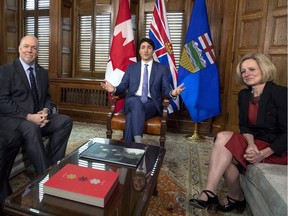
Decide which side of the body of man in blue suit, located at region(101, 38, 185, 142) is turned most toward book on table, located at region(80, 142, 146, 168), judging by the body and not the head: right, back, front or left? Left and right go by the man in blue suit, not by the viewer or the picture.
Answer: front

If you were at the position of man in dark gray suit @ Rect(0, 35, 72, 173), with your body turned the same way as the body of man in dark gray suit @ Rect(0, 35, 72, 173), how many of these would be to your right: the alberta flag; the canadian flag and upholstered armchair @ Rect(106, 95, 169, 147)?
0

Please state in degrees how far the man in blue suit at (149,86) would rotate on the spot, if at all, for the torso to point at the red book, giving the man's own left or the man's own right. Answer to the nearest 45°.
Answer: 0° — they already face it

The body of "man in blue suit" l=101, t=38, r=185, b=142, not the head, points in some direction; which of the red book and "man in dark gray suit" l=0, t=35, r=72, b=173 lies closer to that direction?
the red book

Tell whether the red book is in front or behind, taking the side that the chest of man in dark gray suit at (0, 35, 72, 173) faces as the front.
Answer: in front

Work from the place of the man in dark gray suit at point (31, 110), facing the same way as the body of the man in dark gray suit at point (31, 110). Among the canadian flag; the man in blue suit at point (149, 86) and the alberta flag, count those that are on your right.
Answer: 0

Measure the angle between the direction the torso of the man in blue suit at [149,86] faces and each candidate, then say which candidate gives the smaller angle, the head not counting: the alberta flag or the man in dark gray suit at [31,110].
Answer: the man in dark gray suit

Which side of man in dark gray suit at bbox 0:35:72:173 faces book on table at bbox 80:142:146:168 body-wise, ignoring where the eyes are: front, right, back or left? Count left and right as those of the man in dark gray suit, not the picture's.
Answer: front

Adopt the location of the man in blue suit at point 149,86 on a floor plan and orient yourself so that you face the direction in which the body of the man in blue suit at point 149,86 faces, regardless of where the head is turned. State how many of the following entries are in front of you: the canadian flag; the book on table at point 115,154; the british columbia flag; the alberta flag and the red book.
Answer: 2

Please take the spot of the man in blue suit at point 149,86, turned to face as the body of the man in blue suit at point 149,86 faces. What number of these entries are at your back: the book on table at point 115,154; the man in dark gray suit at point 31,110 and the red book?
0

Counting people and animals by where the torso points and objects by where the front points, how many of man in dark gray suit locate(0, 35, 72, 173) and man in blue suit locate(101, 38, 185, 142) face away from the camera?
0

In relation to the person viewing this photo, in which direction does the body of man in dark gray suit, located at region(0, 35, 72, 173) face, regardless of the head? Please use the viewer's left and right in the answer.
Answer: facing the viewer and to the right of the viewer

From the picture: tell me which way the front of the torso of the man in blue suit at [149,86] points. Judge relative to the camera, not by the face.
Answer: toward the camera

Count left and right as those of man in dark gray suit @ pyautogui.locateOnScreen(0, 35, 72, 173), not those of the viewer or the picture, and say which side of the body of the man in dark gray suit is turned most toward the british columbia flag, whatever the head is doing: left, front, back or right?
left

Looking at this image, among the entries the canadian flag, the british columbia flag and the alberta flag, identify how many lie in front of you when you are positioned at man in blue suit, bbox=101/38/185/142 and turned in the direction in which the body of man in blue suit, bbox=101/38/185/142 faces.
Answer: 0

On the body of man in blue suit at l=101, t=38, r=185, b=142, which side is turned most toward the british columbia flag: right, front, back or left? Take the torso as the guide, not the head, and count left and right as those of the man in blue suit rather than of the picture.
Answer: back

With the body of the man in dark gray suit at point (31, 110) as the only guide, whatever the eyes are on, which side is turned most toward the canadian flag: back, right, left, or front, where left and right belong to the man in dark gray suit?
left

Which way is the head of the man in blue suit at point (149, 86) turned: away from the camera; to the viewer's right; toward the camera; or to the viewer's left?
toward the camera
